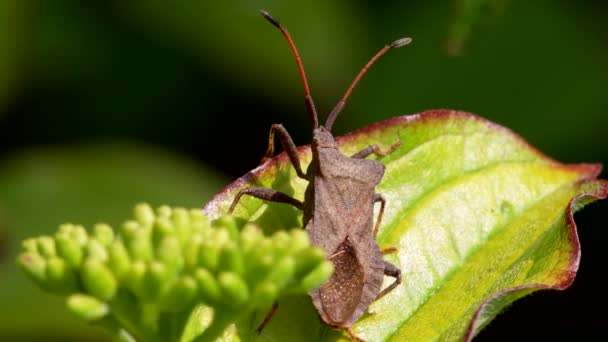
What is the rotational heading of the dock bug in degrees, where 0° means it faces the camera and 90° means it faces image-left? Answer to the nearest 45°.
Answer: approximately 180°
